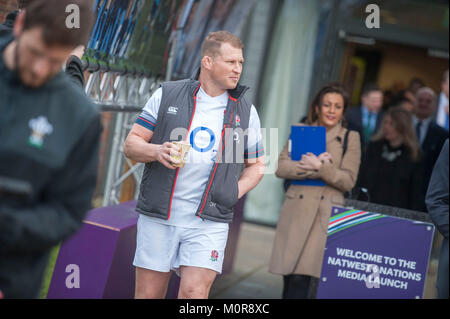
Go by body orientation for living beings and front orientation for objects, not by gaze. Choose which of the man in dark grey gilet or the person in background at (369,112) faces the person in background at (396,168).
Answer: the person in background at (369,112)

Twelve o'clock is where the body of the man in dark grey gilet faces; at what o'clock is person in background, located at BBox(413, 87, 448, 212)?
The person in background is roughly at 7 o'clock from the man in dark grey gilet.

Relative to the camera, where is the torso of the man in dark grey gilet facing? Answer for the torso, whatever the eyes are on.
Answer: toward the camera

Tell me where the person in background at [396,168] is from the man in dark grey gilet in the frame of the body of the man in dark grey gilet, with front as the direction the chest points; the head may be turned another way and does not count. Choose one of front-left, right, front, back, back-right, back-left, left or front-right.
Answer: back-left

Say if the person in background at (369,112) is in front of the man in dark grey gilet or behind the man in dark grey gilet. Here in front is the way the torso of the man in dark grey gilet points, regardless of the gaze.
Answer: behind

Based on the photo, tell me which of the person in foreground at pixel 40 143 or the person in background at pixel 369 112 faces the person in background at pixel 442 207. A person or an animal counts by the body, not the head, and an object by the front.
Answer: the person in background at pixel 369 112

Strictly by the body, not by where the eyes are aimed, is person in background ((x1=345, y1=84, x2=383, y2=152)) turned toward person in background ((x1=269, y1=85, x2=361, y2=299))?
yes

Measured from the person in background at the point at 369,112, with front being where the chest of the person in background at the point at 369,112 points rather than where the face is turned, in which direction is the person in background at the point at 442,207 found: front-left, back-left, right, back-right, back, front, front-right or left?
front

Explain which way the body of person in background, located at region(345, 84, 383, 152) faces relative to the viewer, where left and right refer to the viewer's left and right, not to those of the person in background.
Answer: facing the viewer

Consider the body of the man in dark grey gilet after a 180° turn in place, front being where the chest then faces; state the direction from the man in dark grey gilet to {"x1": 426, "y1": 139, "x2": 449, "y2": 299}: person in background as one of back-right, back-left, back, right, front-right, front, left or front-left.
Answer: right

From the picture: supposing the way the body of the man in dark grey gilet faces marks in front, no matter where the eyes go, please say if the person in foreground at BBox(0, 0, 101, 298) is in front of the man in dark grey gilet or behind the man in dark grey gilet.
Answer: in front

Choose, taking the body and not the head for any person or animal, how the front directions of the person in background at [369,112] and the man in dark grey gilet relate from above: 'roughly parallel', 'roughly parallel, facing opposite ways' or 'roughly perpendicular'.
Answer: roughly parallel
